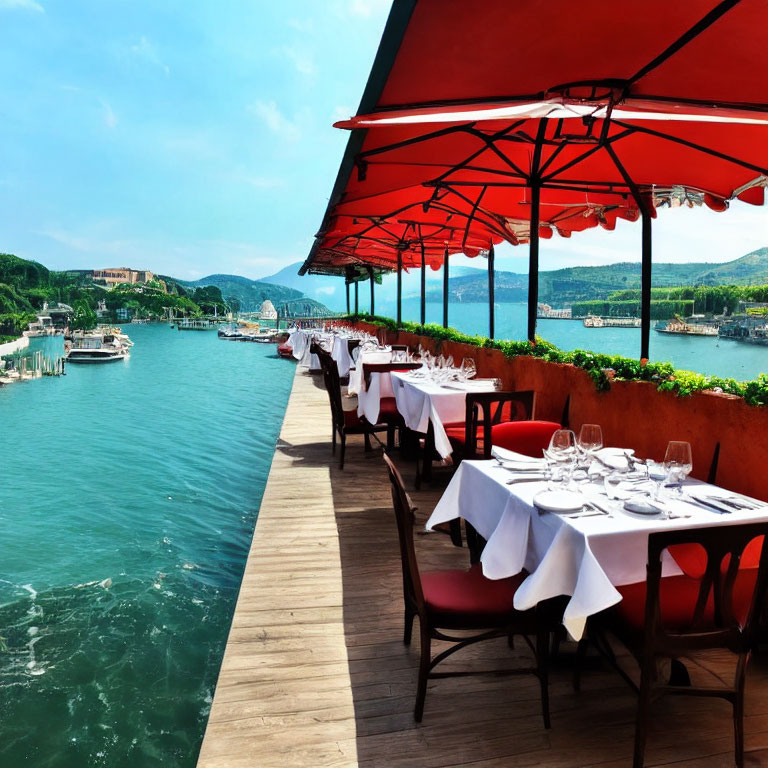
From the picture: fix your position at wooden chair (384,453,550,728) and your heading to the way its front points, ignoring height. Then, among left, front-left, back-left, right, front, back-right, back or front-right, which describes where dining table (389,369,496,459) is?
left

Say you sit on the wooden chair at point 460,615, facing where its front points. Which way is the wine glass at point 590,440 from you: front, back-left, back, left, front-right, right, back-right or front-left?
front-left

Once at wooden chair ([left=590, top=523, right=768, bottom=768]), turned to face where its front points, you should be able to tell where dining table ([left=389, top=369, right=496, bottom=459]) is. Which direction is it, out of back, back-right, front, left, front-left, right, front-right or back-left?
front

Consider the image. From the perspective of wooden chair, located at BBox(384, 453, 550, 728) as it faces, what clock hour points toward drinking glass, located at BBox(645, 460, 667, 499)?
The drinking glass is roughly at 11 o'clock from the wooden chair.

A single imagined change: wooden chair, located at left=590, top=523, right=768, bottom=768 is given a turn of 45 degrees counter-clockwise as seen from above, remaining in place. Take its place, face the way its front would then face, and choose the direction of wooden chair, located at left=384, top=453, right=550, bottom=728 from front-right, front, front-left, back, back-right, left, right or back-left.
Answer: front

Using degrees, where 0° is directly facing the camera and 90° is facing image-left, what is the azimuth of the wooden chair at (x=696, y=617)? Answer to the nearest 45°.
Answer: approximately 135°

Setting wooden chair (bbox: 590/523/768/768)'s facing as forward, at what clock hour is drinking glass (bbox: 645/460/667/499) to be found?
The drinking glass is roughly at 1 o'clock from the wooden chair.

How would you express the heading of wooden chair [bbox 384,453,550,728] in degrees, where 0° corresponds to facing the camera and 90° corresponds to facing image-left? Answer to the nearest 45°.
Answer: approximately 270°

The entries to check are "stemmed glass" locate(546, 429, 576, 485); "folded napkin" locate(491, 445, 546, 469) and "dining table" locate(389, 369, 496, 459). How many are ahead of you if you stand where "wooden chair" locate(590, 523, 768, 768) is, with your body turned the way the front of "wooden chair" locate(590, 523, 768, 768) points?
3

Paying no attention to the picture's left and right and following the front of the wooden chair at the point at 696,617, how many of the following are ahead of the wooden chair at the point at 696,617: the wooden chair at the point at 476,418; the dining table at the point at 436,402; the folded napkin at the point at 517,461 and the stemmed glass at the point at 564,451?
4

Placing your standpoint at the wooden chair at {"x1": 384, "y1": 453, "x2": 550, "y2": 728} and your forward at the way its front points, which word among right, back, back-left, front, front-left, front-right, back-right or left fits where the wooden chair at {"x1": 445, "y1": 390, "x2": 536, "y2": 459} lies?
left
